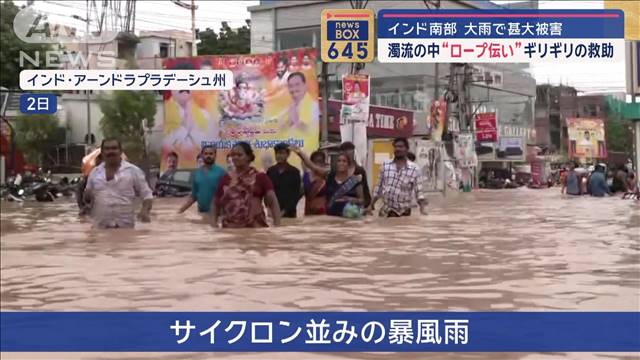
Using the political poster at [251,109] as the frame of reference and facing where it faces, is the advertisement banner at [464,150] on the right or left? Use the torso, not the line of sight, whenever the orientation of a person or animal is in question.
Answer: on its left

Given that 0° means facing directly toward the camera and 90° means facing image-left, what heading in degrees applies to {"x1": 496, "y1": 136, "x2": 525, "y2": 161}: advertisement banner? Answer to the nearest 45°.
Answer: approximately 0°

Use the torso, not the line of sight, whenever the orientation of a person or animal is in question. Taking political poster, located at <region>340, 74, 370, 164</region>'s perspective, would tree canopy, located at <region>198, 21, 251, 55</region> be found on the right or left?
on its right

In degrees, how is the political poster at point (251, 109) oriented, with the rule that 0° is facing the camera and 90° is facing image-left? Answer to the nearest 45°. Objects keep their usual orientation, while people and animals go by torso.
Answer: approximately 0°

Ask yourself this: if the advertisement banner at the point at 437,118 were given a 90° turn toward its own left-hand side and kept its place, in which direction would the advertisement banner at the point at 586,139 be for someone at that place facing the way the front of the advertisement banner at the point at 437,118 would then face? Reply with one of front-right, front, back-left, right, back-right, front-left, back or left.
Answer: front
